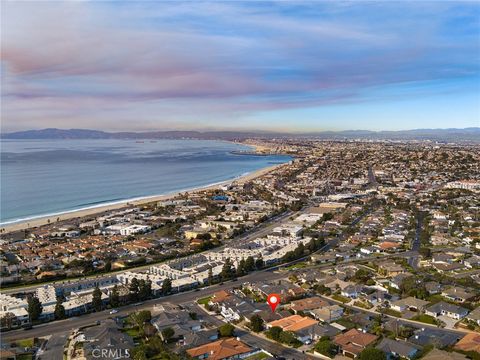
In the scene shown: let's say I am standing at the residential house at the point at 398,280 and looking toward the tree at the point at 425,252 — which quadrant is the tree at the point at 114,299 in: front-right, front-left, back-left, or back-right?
back-left

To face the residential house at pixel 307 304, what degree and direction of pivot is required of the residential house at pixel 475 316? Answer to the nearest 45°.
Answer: approximately 45° to its right

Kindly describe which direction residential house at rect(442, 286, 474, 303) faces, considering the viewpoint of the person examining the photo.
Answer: facing the viewer and to the left of the viewer

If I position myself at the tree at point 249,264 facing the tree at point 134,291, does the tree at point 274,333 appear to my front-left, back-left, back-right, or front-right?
front-left

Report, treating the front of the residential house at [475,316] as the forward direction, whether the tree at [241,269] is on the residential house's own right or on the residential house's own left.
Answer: on the residential house's own right

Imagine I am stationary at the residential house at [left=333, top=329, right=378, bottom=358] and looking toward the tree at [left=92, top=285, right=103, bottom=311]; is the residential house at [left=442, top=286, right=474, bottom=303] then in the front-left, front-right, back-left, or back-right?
back-right

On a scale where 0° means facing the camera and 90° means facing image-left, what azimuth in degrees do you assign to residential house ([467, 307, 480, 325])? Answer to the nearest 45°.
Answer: approximately 45°

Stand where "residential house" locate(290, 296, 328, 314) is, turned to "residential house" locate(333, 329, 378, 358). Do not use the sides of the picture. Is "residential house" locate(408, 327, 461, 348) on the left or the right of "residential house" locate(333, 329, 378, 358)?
left

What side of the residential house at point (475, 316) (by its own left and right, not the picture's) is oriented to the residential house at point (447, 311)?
right
